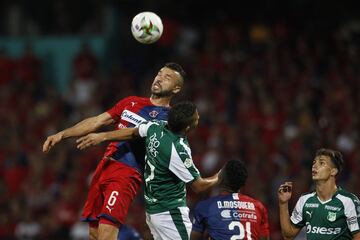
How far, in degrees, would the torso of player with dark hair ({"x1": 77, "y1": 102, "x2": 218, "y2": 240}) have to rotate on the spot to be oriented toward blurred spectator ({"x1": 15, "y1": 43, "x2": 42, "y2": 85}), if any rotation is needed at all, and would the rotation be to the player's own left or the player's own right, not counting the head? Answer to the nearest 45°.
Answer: approximately 45° to the player's own left

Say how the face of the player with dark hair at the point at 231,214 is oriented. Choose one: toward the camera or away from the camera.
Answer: away from the camera

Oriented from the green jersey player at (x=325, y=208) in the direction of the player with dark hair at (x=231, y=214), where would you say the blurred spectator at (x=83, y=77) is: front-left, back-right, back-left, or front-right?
front-right

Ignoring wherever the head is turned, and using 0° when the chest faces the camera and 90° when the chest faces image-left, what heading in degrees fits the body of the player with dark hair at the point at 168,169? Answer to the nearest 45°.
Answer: approximately 225°

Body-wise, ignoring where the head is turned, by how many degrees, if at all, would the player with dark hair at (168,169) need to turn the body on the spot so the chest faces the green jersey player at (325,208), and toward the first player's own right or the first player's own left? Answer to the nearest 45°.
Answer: approximately 45° to the first player's own right

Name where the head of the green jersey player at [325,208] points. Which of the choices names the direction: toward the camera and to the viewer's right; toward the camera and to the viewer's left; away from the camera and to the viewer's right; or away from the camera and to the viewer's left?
toward the camera and to the viewer's left

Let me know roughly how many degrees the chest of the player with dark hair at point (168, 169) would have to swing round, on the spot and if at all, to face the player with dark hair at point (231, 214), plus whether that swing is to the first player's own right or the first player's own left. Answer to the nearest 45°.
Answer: approximately 45° to the first player's own right

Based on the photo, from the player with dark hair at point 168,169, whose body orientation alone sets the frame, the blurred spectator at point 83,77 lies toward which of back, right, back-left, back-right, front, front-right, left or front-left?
front-left

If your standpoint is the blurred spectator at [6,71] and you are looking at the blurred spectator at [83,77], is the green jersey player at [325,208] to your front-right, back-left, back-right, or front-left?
front-right
